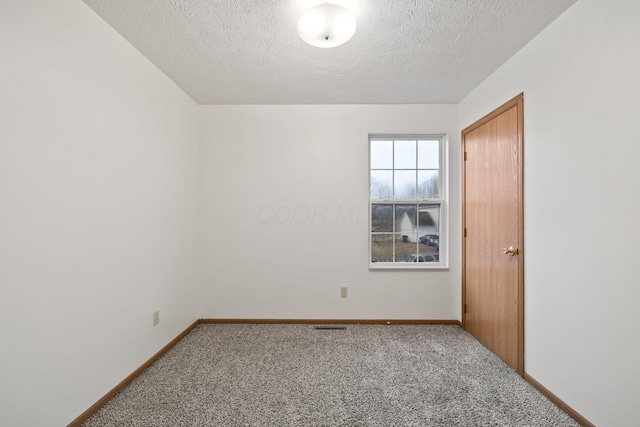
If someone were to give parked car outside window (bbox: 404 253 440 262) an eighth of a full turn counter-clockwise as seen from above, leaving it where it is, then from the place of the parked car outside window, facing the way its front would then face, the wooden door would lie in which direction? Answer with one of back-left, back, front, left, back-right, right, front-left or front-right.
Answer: left

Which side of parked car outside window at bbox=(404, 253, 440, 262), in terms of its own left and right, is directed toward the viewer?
left
